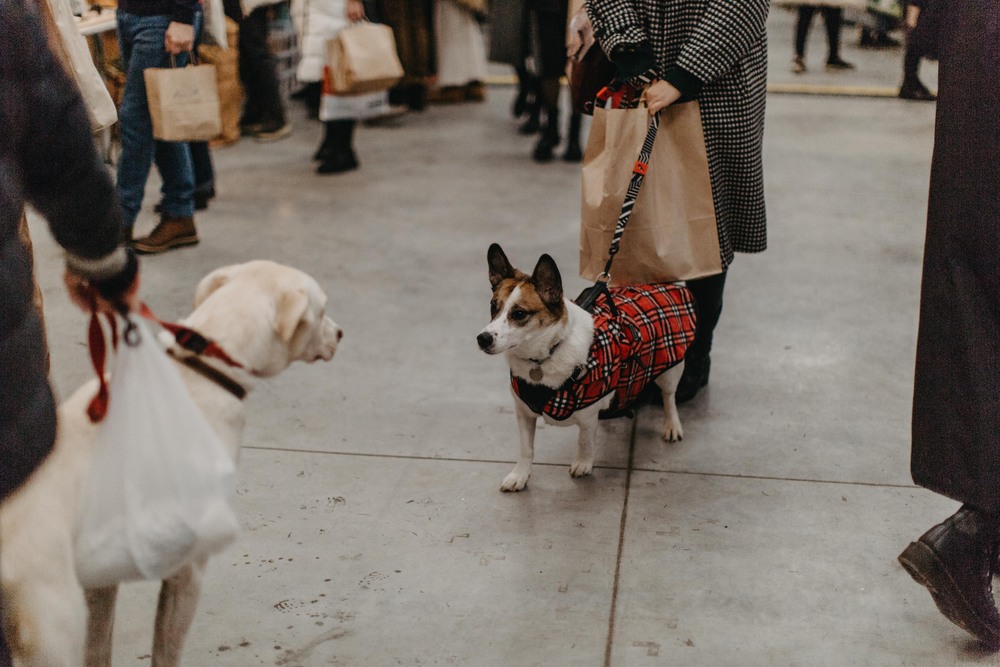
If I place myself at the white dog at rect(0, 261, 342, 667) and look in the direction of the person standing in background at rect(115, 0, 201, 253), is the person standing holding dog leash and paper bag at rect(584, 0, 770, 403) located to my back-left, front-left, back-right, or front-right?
front-right

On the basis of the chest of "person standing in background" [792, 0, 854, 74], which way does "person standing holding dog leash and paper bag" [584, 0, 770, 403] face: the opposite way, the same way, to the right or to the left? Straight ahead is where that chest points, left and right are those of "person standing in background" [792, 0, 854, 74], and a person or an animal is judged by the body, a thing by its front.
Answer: to the right

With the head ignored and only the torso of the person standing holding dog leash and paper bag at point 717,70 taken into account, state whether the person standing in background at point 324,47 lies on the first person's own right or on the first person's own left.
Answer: on the first person's own right

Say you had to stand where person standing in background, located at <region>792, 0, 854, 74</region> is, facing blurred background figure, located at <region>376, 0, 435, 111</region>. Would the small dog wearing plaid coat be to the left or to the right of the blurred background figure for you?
left

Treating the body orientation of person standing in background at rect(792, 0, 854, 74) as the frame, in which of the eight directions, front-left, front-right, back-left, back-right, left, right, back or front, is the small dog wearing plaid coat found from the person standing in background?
front-right

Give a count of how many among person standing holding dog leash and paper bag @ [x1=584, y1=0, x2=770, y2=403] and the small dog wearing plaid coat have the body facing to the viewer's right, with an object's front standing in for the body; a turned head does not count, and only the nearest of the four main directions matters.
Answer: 0

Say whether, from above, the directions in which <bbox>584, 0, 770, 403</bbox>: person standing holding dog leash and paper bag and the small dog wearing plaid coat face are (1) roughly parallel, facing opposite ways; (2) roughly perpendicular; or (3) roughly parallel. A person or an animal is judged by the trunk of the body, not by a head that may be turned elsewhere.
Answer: roughly parallel

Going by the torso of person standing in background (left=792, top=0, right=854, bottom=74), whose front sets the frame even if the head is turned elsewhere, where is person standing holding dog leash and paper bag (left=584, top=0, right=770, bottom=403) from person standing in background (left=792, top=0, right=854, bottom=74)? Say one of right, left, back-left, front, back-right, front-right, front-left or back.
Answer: front-right

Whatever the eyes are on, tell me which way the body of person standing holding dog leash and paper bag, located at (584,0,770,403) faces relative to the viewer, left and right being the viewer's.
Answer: facing the viewer and to the left of the viewer

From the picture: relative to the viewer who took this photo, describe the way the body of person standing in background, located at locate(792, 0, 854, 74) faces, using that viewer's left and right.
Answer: facing the viewer and to the right of the viewer
